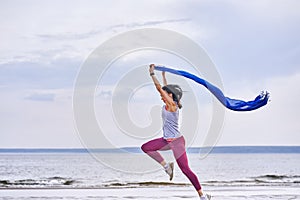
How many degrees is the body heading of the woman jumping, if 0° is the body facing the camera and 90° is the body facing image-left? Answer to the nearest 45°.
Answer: approximately 90°
